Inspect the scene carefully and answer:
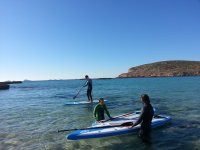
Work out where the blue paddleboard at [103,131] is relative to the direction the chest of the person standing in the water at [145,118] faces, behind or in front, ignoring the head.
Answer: in front

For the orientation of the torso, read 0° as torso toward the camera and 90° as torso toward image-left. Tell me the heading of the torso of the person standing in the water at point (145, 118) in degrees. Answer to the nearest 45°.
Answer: approximately 90°
